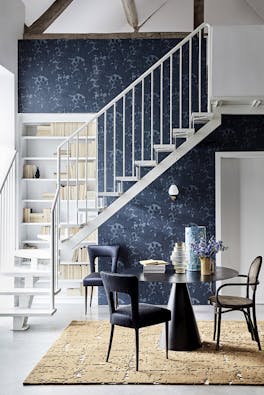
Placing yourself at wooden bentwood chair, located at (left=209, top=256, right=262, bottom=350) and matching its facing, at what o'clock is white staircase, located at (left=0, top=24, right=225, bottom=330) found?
The white staircase is roughly at 2 o'clock from the wooden bentwood chair.

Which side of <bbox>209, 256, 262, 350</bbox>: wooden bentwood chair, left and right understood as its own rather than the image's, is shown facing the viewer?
left

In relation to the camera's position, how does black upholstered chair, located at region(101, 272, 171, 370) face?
facing away from the viewer and to the right of the viewer

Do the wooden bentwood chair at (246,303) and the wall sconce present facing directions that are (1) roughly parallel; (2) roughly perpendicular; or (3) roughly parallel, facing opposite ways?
roughly perpendicular
